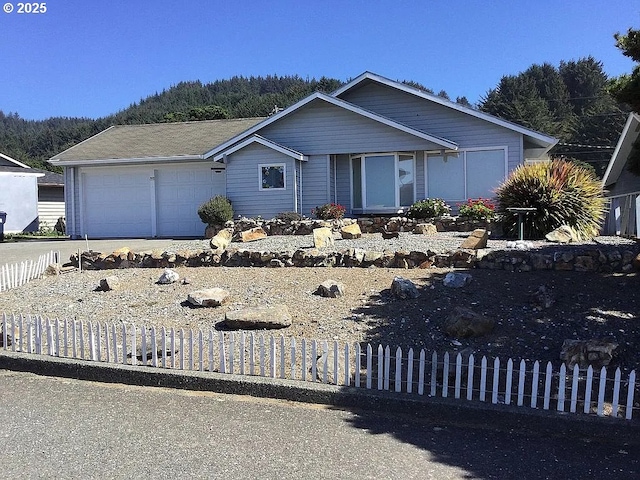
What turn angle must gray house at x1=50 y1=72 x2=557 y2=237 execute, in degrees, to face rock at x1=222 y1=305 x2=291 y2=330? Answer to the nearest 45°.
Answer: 0° — it already faces it

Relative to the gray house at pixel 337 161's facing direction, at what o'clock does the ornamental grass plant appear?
The ornamental grass plant is roughly at 11 o'clock from the gray house.

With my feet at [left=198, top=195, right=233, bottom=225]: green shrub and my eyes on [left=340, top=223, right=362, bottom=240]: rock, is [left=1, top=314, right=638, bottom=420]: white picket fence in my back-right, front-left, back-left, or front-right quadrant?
front-right

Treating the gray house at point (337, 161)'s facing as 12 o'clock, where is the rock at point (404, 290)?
The rock is roughly at 12 o'clock from the gray house.

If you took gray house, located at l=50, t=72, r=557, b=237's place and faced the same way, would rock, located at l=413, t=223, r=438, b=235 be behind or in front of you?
in front

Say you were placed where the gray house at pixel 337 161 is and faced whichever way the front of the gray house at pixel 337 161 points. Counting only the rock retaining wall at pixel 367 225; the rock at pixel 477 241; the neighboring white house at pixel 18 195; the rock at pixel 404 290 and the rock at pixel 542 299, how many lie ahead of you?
4

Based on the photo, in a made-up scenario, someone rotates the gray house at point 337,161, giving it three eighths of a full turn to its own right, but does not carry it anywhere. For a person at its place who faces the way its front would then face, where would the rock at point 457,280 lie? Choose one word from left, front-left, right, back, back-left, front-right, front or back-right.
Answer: back-left

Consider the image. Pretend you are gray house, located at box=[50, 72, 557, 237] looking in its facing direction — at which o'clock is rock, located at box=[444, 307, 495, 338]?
The rock is roughly at 12 o'clock from the gray house.

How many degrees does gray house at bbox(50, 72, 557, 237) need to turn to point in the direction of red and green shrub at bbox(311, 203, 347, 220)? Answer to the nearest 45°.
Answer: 0° — it already faces it

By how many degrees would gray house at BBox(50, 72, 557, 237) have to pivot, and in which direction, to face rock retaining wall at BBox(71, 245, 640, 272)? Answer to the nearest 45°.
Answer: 0° — it already faces it

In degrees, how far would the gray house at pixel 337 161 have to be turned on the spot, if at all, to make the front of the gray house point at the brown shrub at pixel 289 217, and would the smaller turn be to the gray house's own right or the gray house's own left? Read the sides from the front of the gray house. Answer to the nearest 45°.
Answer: approximately 45° to the gray house's own right

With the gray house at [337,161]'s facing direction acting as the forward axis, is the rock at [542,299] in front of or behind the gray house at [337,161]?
in front

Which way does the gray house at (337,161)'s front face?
toward the camera

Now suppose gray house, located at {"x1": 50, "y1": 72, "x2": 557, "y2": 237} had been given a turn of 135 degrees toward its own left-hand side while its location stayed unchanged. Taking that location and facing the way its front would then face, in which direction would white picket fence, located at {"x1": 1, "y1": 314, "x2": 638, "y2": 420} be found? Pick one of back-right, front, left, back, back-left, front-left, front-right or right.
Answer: back-right

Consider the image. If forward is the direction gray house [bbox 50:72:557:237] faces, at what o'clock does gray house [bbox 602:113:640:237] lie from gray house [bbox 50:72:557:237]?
gray house [bbox 602:113:640:237] is roughly at 9 o'clock from gray house [bbox 50:72:557:237].

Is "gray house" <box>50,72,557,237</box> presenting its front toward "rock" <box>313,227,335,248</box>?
yes

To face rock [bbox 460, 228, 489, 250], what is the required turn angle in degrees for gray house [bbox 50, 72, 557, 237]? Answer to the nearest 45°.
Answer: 0° — it already faces it

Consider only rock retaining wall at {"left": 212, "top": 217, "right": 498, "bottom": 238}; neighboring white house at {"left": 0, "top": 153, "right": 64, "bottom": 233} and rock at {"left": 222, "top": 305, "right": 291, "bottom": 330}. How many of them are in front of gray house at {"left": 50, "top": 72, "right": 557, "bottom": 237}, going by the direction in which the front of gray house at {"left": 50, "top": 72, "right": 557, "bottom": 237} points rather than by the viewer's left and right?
2
